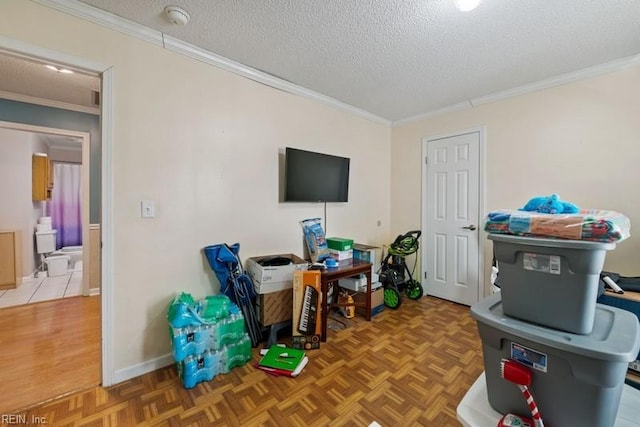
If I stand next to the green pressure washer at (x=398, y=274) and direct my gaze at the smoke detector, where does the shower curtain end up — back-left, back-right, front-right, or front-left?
front-right

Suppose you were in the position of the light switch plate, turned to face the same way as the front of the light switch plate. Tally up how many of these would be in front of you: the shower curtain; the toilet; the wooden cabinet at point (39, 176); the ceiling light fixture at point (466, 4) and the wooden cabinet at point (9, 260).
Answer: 1

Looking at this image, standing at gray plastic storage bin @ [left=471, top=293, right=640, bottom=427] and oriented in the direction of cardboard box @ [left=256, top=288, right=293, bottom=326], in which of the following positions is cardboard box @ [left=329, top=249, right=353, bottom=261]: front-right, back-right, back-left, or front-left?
front-right

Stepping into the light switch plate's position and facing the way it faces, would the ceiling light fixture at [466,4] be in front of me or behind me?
in front

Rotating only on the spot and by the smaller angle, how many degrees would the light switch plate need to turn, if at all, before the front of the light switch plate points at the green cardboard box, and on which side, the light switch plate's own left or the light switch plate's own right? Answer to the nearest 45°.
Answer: approximately 45° to the light switch plate's own left

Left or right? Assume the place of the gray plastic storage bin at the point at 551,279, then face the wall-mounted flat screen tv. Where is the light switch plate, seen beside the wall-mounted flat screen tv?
left

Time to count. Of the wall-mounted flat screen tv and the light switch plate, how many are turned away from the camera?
0

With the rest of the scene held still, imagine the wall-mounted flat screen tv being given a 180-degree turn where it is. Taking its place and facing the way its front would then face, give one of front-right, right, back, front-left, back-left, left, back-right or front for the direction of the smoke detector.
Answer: left

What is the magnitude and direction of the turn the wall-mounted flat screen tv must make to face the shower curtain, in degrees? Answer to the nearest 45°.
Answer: approximately 180°

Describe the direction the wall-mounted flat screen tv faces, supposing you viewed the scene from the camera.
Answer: facing the viewer and to the right of the viewer

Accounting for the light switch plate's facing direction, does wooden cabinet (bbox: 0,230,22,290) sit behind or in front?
behind
